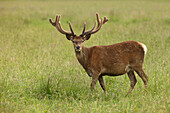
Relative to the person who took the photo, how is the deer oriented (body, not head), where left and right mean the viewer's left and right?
facing to the left of the viewer
